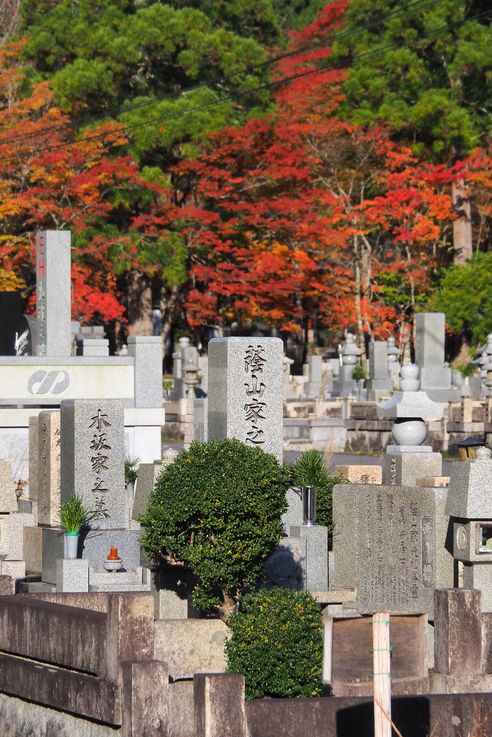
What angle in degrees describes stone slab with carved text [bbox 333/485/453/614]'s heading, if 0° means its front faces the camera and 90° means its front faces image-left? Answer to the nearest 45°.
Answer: approximately 0°

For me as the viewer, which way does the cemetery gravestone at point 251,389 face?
facing the viewer

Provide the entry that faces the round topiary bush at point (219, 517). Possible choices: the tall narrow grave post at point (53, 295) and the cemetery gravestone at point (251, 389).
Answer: the cemetery gravestone

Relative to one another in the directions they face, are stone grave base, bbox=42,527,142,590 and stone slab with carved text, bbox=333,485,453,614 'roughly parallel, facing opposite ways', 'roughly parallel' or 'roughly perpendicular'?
roughly parallel

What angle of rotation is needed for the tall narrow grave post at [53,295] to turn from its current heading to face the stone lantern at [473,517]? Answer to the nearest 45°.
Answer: approximately 90° to its left

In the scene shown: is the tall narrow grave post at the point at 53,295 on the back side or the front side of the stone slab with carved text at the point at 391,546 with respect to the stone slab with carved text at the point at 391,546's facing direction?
on the back side

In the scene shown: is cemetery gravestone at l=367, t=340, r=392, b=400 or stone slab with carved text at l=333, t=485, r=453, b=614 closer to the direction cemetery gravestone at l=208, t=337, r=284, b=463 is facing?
the stone slab with carved text

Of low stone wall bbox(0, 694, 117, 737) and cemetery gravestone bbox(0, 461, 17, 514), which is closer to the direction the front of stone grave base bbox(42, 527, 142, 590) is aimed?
the low stone wall

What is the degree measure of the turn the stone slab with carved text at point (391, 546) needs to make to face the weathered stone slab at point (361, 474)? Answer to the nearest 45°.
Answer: approximately 180°

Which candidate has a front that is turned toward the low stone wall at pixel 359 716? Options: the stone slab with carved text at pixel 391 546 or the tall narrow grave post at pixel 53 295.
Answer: the stone slab with carved text

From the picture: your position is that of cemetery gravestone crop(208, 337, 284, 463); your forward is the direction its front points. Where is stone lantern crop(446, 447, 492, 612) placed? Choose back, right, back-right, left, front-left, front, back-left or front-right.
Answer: front-left

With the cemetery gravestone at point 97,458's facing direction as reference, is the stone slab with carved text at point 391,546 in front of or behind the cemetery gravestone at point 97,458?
in front

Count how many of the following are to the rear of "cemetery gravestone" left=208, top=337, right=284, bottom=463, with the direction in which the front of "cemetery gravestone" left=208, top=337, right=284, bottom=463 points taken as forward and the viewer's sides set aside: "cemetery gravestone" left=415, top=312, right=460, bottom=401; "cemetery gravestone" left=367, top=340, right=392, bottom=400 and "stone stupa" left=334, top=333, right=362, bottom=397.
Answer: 3

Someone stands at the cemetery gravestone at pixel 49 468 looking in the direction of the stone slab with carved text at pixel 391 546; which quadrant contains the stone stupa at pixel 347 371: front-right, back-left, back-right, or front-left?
back-left

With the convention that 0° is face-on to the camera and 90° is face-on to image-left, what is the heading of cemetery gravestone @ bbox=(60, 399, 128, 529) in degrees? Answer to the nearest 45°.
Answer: approximately 0°

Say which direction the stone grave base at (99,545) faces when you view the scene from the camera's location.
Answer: facing the viewer
